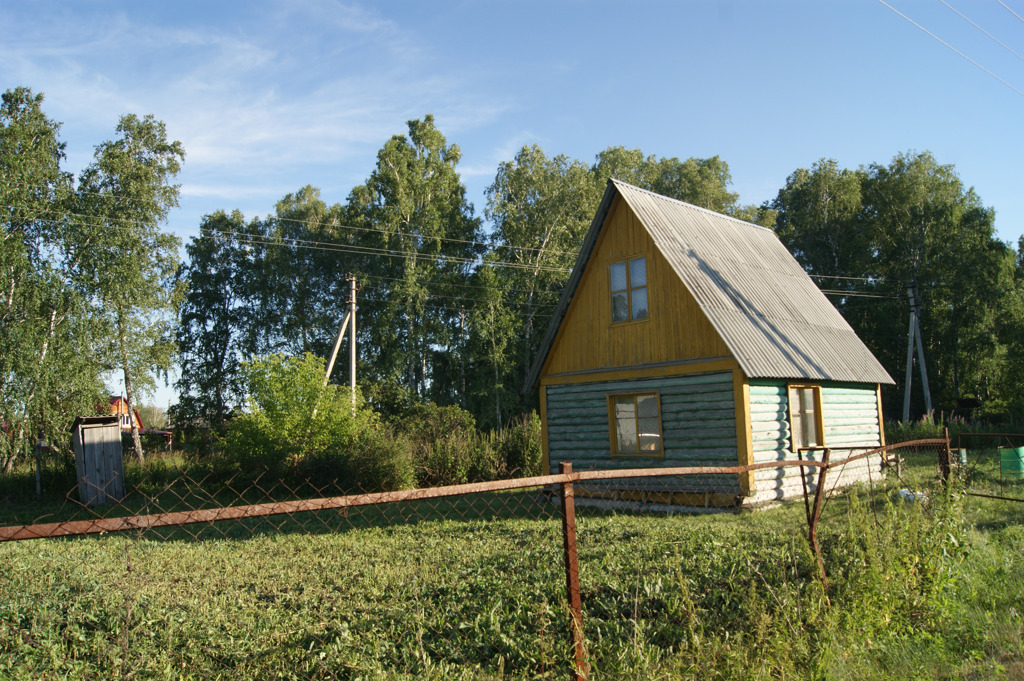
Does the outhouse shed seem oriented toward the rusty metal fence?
yes

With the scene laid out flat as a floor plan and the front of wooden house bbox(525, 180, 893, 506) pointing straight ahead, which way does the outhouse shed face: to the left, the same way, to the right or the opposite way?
to the left

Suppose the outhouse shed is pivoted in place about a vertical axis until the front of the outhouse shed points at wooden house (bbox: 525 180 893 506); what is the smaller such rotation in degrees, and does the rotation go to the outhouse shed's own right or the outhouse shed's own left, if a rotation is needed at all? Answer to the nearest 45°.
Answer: approximately 45° to the outhouse shed's own left

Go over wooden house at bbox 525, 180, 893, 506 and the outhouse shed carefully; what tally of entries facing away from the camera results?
0

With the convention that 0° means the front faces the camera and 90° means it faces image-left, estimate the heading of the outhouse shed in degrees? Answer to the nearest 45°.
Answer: approximately 0°

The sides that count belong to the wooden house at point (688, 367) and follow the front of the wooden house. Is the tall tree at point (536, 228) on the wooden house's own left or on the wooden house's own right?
on the wooden house's own right

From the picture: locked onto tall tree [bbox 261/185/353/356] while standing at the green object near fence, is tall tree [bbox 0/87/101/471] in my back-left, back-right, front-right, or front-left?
front-left

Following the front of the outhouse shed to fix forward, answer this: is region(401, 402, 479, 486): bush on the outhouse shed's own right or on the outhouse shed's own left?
on the outhouse shed's own left

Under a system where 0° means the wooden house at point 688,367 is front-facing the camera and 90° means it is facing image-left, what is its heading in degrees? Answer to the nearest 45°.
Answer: approximately 45°

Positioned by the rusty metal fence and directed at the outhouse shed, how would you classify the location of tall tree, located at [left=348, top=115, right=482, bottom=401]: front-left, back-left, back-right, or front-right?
front-right

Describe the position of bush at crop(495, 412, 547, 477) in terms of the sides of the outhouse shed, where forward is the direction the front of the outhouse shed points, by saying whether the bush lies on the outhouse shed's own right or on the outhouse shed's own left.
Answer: on the outhouse shed's own left

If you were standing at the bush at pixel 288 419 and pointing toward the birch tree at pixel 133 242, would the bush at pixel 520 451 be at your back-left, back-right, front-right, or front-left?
back-right
